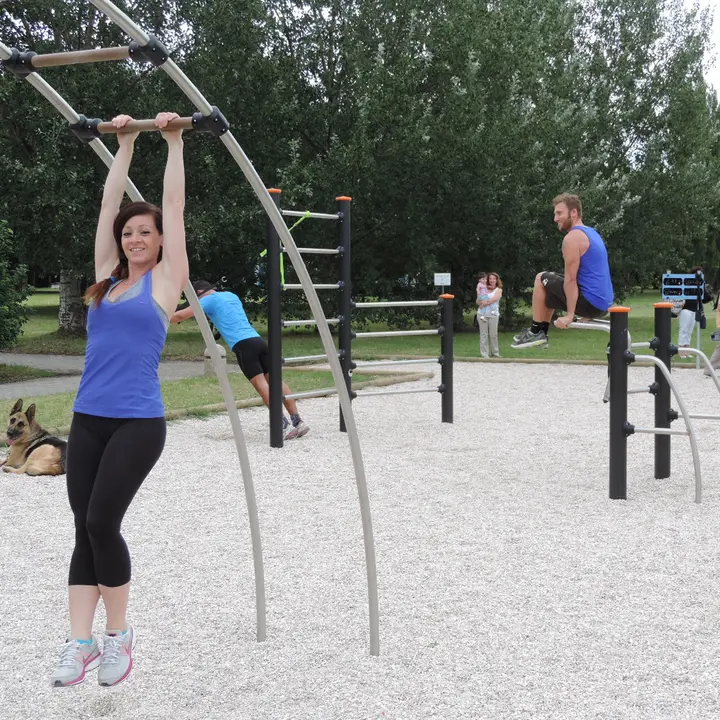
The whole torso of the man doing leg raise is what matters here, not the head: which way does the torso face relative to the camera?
to the viewer's left

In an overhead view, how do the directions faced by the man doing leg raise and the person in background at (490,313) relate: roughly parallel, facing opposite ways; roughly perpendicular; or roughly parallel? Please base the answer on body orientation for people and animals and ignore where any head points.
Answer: roughly perpendicular

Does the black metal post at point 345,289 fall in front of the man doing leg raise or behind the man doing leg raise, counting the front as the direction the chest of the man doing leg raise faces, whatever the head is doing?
in front

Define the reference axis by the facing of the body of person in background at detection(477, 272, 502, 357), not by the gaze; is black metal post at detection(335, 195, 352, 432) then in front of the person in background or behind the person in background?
in front

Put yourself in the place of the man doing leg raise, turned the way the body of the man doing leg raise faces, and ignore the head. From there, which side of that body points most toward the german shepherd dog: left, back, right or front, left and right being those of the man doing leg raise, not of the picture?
front

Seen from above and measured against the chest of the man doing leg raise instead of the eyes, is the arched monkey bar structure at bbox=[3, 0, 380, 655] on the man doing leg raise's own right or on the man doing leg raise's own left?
on the man doing leg raise's own left

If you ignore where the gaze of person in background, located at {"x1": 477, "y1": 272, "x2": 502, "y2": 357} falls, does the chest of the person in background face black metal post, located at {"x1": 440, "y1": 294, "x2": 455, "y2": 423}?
yes

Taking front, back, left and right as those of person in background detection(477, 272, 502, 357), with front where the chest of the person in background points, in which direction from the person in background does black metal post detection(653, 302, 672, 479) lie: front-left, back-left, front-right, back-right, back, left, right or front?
front

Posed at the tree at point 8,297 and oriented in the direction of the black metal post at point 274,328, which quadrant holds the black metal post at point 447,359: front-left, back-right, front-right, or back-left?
front-left

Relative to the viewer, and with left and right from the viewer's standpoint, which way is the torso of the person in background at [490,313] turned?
facing the viewer

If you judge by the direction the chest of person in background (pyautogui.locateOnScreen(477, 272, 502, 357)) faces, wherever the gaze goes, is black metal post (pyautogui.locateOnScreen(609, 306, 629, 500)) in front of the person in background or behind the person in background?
in front
